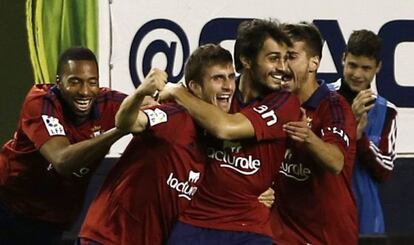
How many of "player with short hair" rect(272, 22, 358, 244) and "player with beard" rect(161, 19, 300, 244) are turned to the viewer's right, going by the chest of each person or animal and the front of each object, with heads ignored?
0

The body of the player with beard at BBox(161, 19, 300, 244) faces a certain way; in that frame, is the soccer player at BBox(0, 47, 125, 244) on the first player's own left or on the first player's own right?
on the first player's own right

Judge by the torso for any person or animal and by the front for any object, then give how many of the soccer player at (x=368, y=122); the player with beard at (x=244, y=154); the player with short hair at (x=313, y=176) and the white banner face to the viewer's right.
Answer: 0

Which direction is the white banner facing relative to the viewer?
toward the camera

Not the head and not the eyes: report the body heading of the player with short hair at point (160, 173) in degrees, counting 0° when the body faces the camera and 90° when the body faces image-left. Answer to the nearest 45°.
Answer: approximately 315°

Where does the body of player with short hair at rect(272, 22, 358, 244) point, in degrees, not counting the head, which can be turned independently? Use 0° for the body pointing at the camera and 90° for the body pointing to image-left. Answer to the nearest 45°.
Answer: approximately 45°

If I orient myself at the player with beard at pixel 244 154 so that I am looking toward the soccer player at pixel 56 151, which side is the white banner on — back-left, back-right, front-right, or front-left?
front-right

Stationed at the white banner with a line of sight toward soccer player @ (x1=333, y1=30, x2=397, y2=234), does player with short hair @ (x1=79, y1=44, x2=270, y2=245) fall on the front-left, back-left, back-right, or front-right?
front-right

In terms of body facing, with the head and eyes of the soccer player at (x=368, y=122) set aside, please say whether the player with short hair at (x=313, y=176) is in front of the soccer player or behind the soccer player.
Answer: in front

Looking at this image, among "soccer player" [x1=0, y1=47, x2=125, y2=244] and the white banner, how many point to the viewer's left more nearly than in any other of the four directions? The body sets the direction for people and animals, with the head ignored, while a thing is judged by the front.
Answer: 0
